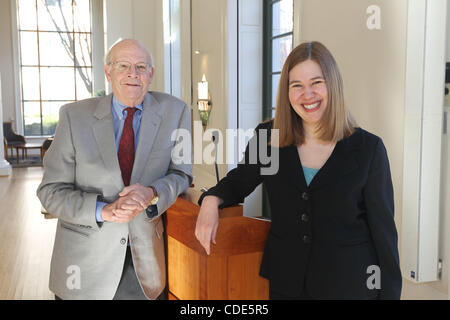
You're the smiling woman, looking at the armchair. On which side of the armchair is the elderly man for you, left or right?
left

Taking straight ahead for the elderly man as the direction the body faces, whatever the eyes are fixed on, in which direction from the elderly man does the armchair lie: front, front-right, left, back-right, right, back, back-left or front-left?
back

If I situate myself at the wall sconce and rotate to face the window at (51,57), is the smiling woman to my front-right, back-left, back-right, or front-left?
back-left

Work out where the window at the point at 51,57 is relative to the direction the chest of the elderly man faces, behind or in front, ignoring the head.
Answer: behind

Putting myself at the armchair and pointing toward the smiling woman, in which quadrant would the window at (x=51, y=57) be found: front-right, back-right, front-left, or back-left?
back-left

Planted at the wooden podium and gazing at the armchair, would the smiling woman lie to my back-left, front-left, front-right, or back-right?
back-right

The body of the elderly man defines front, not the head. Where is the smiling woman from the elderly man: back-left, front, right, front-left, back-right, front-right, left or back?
front-left

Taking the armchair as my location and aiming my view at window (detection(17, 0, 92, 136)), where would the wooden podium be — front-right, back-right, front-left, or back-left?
back-right
